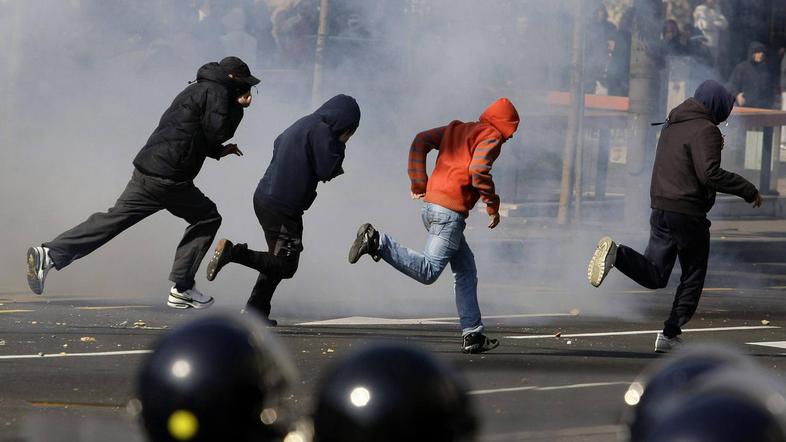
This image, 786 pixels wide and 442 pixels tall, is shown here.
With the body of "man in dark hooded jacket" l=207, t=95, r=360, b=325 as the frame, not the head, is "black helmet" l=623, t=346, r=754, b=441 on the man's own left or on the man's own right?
on the man's own right

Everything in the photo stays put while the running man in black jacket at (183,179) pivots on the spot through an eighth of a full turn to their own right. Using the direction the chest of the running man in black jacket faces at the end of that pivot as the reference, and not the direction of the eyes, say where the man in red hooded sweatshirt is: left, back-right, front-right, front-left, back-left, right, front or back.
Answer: front

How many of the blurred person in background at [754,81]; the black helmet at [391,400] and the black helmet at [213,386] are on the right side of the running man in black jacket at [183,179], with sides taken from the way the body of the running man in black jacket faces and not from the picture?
2

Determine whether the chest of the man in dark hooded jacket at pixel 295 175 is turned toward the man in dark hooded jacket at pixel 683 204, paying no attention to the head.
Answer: yes

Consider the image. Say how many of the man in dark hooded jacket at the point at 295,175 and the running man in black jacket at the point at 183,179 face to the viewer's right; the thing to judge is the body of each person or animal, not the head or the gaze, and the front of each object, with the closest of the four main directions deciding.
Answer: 2

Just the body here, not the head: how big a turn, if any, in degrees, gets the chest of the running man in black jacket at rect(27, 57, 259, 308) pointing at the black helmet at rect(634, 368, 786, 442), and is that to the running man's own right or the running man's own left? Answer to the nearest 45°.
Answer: approximately 90° to the running man's own right

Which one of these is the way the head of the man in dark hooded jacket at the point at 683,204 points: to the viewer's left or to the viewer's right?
to the viewer's right

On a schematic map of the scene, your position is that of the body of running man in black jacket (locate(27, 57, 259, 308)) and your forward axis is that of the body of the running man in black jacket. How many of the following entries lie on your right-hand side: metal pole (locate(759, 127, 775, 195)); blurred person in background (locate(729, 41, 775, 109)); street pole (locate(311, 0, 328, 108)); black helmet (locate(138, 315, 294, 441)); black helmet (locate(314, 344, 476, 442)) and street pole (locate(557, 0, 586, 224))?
2

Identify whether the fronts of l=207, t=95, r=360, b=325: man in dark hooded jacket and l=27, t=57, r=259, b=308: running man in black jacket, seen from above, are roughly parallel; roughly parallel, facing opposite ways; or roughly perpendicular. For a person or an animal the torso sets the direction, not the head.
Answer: roughly parallel

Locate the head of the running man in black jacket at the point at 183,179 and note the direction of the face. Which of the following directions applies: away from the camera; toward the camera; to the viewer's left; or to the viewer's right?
to the viewer's right

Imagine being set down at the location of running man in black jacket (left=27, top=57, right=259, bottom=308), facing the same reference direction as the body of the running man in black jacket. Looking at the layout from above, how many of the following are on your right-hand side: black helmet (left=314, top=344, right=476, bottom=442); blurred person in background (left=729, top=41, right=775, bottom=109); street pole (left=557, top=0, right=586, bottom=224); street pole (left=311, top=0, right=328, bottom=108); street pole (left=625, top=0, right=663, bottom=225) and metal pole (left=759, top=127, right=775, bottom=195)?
1

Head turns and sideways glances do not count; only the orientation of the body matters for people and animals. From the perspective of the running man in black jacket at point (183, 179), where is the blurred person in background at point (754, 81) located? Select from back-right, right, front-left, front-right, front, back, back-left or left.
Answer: front-left

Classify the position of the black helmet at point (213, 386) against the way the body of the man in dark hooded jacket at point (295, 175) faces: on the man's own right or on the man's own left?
on the man's own right

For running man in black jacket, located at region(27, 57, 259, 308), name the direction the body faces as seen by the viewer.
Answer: to the viewer's right

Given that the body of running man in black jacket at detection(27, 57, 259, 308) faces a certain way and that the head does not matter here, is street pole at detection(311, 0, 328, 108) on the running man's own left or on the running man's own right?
on the running man's own left

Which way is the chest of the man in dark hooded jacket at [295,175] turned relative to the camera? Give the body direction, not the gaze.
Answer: to the viewer's right
